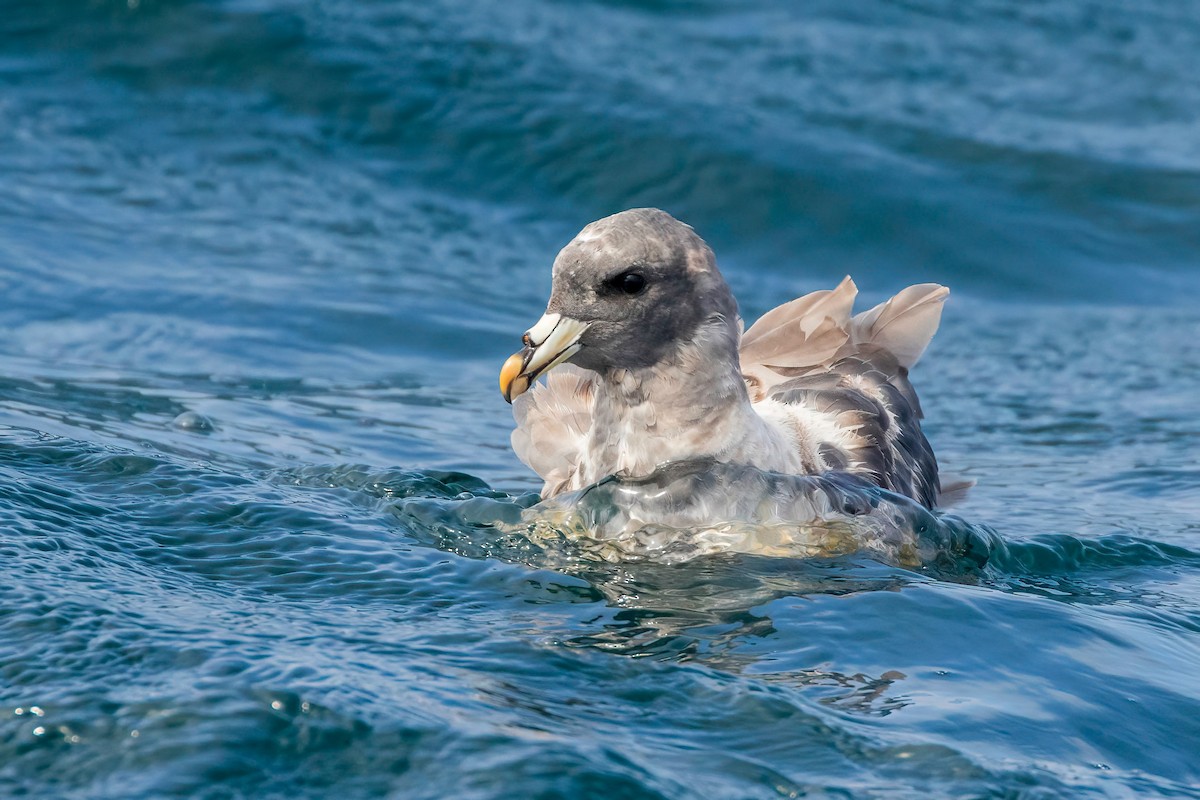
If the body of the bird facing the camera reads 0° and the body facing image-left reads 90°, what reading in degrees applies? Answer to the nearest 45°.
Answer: approximately 45°
